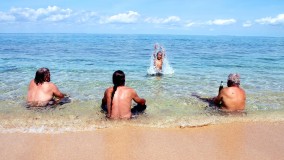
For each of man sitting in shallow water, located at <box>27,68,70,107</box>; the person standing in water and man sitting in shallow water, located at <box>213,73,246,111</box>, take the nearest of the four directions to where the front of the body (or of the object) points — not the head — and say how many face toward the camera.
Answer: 1

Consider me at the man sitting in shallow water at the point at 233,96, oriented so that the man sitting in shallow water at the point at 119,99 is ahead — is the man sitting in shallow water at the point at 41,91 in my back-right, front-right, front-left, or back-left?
front-right

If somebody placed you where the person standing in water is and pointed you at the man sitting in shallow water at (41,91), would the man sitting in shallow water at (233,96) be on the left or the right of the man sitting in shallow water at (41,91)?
left

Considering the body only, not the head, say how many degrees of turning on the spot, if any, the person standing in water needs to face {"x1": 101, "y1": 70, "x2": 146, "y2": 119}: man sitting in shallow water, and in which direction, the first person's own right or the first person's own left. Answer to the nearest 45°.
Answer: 0° — they already face them

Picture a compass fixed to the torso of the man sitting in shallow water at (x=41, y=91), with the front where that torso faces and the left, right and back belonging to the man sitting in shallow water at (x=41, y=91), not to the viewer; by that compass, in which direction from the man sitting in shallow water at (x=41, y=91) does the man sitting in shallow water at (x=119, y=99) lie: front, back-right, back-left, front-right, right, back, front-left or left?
right

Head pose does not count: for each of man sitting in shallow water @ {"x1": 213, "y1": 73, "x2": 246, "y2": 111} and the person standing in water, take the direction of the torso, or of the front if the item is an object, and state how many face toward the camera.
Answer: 1

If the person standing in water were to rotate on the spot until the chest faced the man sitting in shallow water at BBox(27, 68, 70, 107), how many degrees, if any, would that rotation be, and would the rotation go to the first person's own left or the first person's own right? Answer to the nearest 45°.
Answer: approximately 45° to the first person's own right

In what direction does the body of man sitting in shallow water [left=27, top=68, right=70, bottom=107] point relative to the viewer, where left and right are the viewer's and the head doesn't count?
facing away from the viewer and to the right of the viewer

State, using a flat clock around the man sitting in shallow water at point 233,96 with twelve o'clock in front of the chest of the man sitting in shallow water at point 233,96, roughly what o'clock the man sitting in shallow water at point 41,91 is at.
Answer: the man sitting in shallow water at point 41,91 is roughly at 10 o'clock from the man sitting in shallow water at point 233,96.

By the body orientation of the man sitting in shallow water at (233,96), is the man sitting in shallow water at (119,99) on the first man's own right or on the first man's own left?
on the first man's own left

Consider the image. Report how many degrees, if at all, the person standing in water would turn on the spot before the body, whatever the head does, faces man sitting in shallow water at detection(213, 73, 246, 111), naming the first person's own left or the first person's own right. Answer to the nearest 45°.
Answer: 0° — they already face them

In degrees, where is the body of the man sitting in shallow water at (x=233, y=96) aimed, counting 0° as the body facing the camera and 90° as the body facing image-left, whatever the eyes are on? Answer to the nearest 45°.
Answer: approximately 135°

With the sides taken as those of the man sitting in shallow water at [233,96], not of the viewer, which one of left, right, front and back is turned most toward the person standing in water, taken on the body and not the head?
front

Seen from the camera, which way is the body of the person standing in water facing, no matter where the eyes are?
toward the camera

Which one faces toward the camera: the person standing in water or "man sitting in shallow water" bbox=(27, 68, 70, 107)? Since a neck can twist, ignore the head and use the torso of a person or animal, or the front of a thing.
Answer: the person standing in water

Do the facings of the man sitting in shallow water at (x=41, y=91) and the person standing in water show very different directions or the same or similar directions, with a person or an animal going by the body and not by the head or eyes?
very different directions

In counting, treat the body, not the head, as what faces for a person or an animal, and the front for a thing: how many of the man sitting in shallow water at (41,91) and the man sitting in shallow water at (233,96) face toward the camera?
0

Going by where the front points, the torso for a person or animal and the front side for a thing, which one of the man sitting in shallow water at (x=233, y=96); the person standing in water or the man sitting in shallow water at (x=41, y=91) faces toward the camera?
the person standing in water

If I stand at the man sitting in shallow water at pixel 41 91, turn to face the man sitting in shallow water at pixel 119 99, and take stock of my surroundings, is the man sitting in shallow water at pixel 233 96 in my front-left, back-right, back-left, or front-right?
front-left
